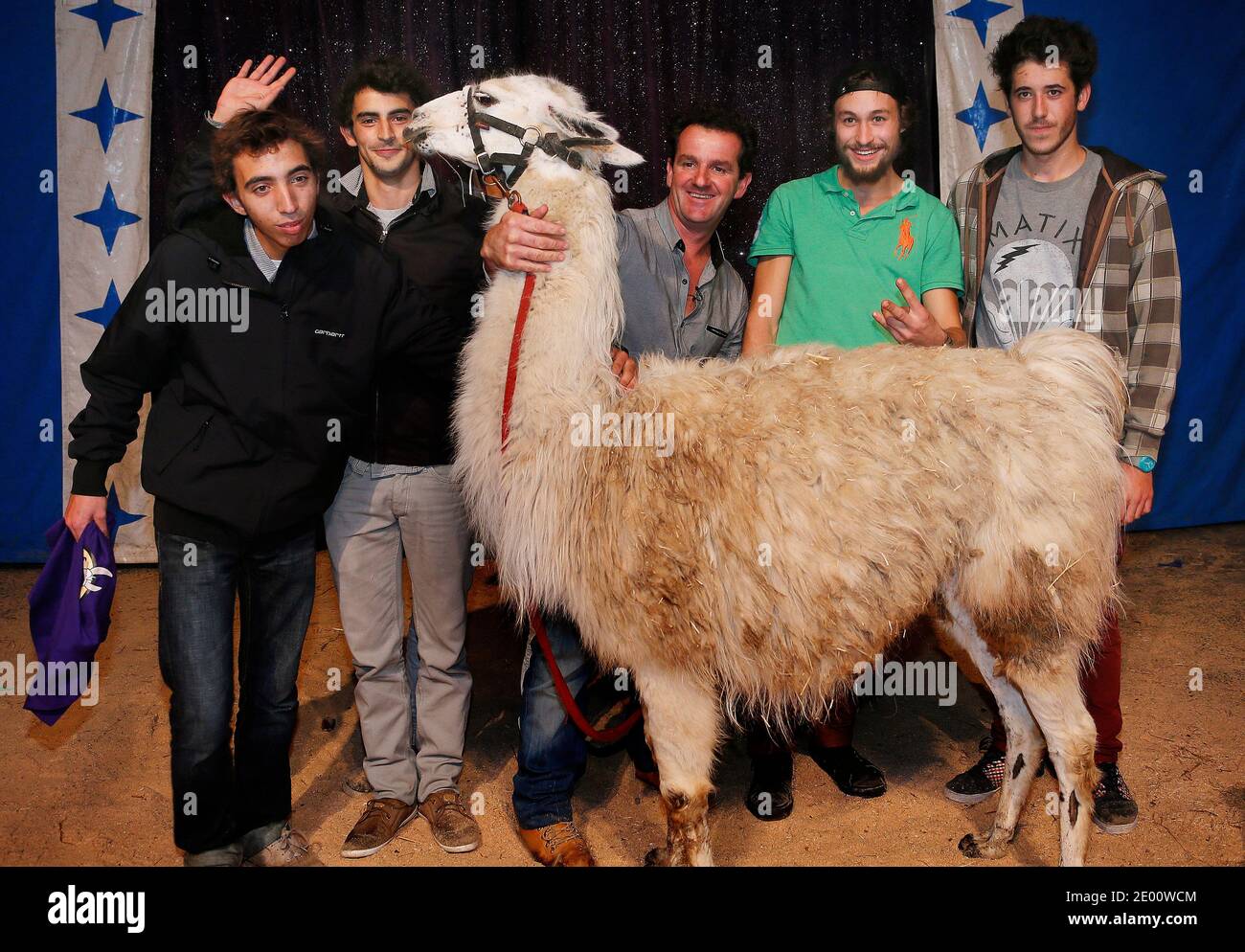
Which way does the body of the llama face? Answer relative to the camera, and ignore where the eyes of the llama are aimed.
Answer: to the viewer's left
